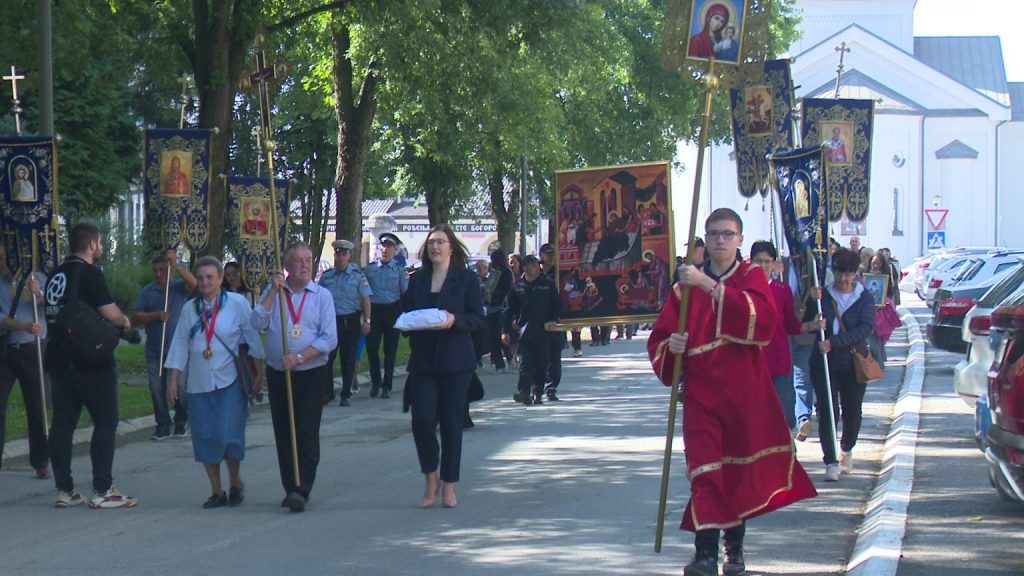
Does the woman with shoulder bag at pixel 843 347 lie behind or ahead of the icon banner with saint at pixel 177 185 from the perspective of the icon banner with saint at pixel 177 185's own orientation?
ahead

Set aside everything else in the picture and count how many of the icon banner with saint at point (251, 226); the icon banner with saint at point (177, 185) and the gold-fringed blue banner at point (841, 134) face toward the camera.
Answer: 3

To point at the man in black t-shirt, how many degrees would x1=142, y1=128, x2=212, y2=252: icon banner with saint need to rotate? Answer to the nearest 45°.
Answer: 0° — it already faces them

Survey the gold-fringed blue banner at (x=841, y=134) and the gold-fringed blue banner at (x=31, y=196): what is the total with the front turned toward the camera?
2

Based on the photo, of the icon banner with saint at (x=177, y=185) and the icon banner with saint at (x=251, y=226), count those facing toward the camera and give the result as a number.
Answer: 2

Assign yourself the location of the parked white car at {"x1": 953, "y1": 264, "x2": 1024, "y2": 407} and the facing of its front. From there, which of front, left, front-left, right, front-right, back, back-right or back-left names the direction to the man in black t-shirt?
back

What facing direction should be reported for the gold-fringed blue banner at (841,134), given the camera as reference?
facing the viewer

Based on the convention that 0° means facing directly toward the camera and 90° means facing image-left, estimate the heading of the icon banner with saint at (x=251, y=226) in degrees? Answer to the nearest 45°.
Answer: approximately 0°

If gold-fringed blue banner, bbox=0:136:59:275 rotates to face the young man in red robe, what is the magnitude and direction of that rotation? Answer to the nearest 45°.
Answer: approximately 45° to its left

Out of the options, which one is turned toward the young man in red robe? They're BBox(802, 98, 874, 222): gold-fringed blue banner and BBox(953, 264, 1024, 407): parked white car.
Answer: the gold-fringed blue banner

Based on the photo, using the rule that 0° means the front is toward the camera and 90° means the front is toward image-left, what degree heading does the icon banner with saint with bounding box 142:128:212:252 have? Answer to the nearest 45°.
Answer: approximately 0°

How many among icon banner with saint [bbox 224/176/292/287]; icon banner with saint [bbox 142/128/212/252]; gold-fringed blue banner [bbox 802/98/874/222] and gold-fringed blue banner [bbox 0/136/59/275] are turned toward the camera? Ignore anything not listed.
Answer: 4

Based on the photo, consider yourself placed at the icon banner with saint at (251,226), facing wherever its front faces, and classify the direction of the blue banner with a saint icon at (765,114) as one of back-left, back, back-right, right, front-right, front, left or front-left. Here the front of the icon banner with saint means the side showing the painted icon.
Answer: left
